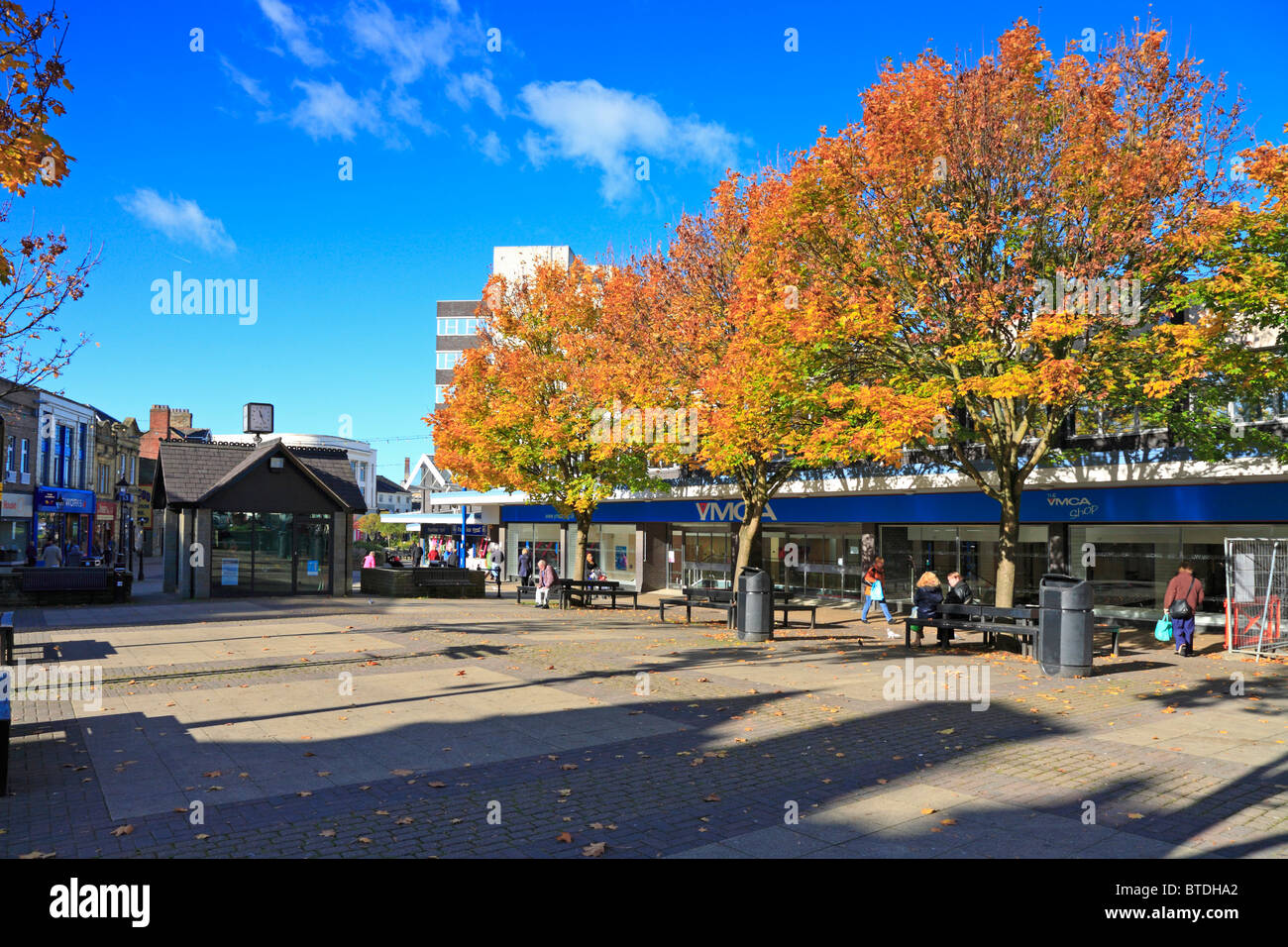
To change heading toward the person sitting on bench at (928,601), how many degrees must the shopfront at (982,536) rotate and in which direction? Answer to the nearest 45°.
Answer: approximately 45° to its left

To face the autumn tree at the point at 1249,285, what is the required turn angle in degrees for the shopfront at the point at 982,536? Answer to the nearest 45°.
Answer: approximately 45° to its left

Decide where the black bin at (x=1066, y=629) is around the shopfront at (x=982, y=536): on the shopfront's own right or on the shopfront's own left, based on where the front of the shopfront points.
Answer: on the shopfront's own left

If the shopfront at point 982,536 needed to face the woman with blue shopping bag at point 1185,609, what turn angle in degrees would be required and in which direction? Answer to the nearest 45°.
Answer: approximately 45° to its left
